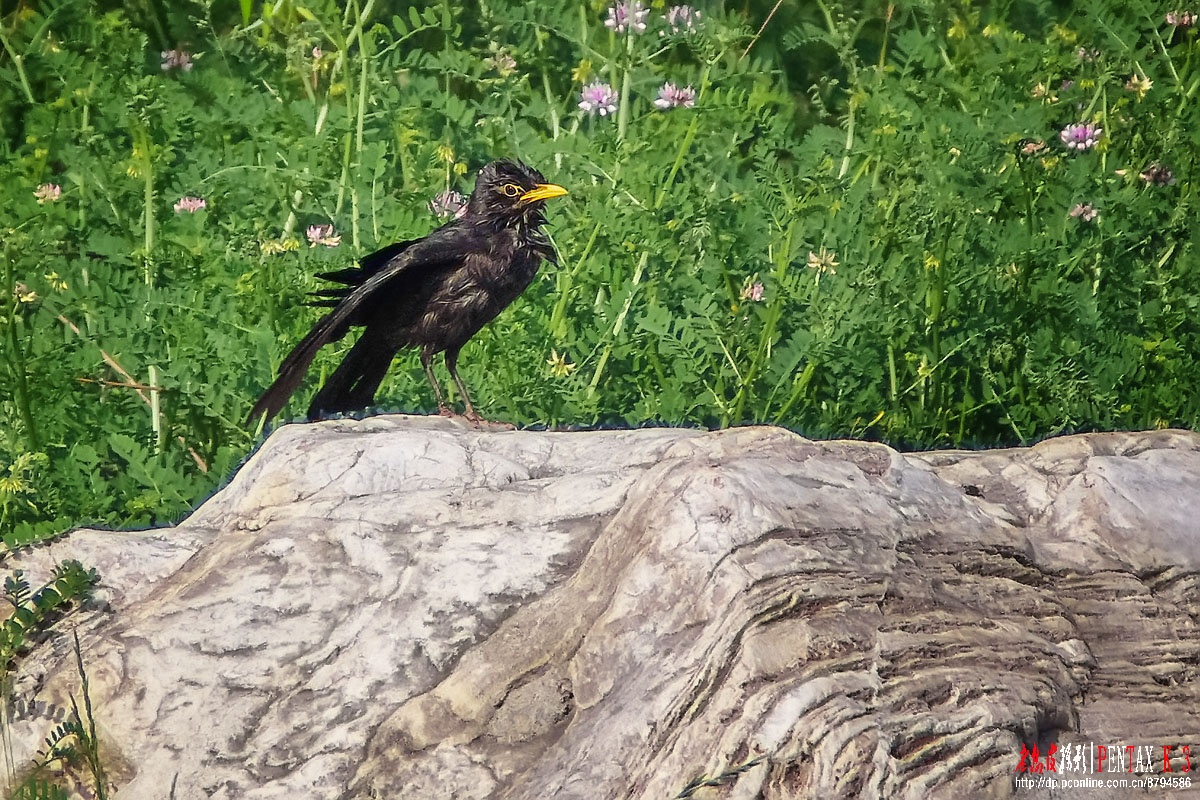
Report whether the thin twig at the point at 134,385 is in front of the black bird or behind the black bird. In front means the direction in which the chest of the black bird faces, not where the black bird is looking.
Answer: behind

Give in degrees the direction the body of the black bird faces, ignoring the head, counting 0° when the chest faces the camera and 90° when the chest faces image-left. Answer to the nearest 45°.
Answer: approximately 270°

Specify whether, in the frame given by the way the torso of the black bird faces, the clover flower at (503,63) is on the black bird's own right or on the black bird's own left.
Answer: on the black bird's own left

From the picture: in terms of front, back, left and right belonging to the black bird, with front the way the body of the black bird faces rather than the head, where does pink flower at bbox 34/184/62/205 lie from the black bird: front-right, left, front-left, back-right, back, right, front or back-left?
back-left

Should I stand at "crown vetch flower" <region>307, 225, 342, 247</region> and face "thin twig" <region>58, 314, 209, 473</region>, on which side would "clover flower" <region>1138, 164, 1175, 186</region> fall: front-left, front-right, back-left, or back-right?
back-left

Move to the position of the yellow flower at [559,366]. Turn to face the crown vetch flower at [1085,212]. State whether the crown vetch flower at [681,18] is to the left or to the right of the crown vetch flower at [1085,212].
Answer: left

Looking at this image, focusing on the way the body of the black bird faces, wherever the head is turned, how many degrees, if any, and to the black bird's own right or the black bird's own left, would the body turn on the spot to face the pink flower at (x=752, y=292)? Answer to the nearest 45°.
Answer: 0° — it already faces it
